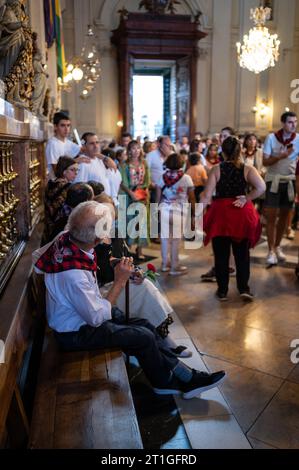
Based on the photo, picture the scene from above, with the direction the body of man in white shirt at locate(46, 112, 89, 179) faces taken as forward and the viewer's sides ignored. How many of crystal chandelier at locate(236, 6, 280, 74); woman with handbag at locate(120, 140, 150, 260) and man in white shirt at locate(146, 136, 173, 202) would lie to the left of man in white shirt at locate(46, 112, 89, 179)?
3

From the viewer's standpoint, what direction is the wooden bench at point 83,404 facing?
to the viewer's right

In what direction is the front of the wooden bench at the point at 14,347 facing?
to the viewer's right

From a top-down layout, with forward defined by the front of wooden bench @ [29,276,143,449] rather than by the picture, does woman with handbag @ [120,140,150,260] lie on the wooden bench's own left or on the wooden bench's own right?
on the wooden bench's own left

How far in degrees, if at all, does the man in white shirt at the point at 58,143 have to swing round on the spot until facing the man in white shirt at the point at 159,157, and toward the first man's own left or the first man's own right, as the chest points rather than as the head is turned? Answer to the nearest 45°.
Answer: approximately 90° to the first man's own left

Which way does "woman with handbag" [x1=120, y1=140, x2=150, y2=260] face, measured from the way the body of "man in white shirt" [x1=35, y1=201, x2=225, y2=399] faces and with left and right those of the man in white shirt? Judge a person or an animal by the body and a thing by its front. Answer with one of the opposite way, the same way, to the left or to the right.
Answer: to the right

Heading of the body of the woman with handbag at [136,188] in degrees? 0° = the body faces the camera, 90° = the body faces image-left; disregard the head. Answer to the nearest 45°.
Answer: approximately 0°

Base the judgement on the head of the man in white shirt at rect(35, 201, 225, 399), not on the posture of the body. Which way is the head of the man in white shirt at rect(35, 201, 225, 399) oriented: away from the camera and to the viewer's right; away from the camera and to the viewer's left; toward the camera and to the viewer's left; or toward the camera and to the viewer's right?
away from the camera and to the viewer's right

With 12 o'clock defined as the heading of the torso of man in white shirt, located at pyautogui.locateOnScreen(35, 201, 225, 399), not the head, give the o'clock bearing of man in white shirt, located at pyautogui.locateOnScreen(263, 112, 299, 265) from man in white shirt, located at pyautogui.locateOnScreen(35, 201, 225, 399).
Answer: man in white shirt, located at pyautogui.locateOnScreen(263, 112, 299, 265) is roughly at 10 o'clock from man in white shirt, located at pyautogui.locateOnScreen(35, 201, 225, 399).

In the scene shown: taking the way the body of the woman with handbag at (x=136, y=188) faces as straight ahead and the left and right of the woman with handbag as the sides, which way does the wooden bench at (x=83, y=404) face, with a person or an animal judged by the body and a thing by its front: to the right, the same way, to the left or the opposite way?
to the left

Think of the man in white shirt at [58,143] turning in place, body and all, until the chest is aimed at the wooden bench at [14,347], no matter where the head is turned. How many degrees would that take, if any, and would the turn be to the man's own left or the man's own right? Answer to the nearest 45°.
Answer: approximately 45° to the man's own right

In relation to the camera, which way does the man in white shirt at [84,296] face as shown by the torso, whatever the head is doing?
to the viewer's right

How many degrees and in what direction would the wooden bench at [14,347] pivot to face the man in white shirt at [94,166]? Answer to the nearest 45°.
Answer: approximately 90° to its left
